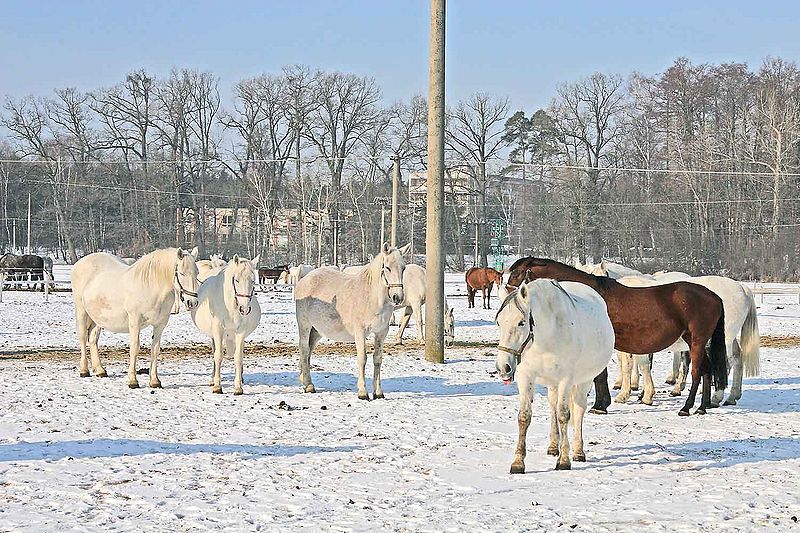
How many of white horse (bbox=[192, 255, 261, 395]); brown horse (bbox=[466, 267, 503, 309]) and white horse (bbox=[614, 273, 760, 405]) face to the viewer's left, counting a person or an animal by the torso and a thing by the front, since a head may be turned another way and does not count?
1

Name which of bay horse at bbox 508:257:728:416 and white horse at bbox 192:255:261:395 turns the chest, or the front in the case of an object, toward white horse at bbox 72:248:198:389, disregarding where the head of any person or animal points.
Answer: the bay horse

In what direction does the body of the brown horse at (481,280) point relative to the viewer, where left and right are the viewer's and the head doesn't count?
facing the viewer and to the right of the viewer

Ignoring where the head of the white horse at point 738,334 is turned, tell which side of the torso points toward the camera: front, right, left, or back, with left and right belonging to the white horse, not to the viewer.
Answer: left

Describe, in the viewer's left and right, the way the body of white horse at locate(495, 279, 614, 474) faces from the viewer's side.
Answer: facing the viewer and to the left of the viewer

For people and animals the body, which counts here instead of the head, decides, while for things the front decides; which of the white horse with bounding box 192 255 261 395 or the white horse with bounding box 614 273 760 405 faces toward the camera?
the white horse with bounding box 192 255 261 395

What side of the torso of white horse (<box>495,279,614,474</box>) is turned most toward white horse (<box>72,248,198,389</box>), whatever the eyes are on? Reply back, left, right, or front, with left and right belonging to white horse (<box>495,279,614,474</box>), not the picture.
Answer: right

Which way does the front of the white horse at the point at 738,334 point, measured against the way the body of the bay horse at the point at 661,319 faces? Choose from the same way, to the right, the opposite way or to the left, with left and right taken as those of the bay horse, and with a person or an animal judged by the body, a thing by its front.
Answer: the same way

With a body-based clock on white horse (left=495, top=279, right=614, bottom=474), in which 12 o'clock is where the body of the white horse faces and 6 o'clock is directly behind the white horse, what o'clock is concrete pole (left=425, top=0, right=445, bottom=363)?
The concrete pole is roughly at 4 o'clock from the white horse.

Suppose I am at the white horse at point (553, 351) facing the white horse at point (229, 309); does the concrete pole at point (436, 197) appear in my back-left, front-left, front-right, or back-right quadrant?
front-right

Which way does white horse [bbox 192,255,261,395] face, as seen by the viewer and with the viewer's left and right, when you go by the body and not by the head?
facing the viewer

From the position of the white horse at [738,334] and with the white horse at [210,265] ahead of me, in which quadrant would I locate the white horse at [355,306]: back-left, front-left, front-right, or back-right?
front-left

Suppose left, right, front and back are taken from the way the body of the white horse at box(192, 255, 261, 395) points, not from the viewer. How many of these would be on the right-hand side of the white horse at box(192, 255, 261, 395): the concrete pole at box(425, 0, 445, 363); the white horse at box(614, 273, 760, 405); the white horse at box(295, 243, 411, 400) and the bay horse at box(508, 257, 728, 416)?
0

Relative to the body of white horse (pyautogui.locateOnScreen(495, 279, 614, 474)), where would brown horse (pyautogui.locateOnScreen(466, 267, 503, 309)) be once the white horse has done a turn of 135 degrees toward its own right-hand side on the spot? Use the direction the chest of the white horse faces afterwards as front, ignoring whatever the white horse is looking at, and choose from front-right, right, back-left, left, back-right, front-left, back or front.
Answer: front

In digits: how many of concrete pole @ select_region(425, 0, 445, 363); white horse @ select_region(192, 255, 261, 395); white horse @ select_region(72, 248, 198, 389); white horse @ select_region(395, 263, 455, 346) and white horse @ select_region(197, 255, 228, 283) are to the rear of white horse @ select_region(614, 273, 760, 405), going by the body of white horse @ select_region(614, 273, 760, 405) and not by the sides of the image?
0

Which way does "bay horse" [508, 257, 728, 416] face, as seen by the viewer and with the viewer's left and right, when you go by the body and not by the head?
facing to the left of the viewer

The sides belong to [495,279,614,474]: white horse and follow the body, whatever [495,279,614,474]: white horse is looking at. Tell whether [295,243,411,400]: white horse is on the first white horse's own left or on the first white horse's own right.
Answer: on the first white horse's own right

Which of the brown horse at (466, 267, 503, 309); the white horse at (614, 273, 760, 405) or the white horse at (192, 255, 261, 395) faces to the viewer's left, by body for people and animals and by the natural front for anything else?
the white horse at (614, 273, 760, 405)

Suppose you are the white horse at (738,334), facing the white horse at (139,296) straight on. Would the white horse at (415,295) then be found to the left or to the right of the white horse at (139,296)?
right

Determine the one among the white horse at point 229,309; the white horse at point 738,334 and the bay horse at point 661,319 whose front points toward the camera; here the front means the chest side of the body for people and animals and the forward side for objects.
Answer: the white horse at point 229,309

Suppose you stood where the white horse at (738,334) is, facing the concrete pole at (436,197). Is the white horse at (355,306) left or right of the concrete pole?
left

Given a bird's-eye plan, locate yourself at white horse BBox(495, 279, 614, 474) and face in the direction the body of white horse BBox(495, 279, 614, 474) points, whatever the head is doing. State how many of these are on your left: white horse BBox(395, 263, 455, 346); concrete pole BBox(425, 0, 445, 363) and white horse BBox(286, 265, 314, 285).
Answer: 0

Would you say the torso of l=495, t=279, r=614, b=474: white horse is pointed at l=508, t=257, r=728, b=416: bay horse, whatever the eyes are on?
no

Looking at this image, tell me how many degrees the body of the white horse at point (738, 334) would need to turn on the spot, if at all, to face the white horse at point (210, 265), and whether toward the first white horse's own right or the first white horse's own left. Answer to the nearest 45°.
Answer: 0° — it already faces it
